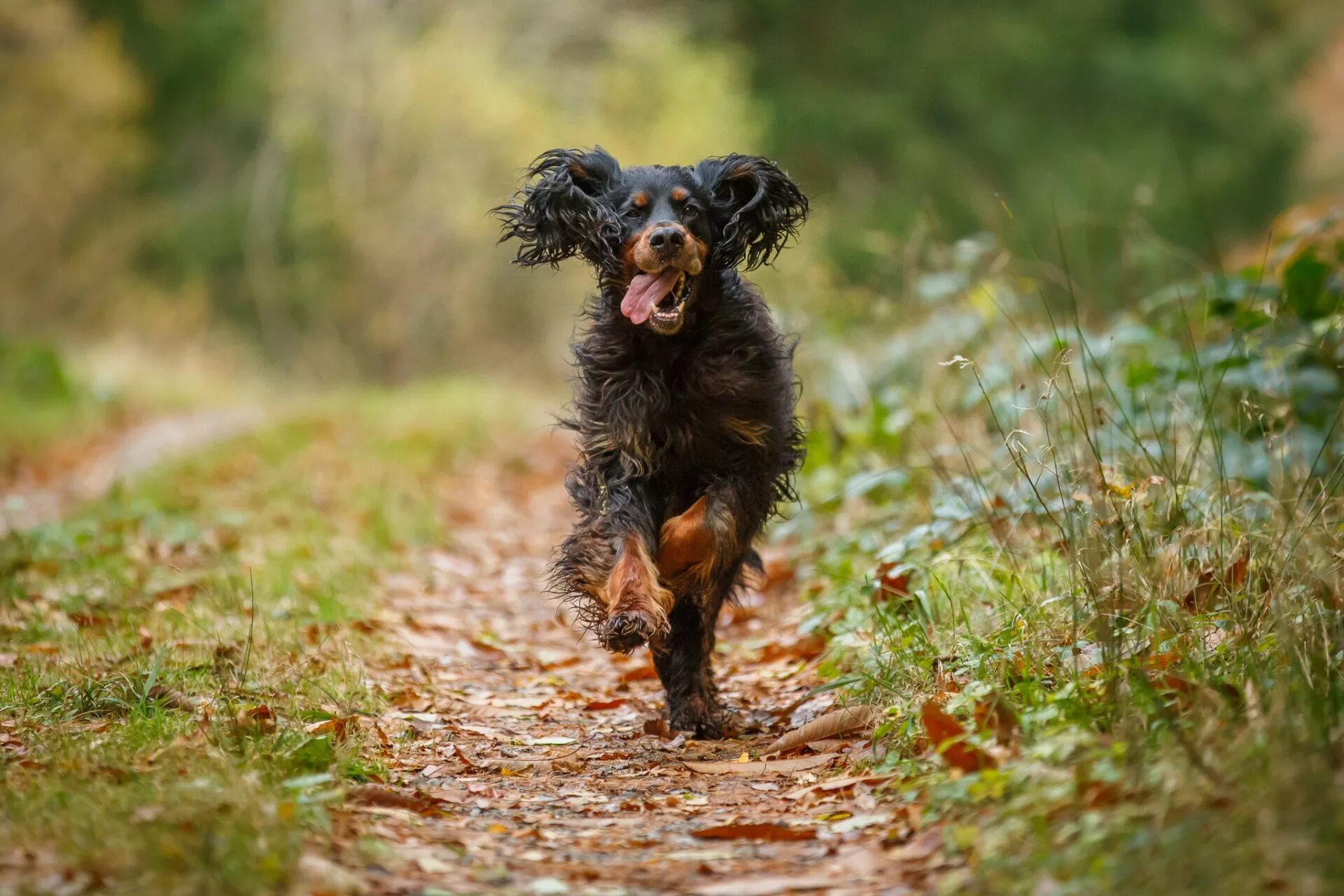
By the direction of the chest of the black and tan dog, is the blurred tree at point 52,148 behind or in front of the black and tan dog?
behind

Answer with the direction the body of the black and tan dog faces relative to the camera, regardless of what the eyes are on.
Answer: toward the camera

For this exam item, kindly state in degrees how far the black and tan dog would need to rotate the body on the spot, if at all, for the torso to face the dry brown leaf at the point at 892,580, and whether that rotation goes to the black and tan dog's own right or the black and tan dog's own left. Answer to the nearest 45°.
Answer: approximately 135° to the black and tan dog's own left

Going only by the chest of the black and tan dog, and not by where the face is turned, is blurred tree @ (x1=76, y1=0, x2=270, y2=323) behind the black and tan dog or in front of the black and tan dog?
behind

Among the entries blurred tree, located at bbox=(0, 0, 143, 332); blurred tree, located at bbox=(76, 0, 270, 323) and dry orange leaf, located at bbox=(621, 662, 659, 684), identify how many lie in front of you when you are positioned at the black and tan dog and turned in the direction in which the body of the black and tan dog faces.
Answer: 0

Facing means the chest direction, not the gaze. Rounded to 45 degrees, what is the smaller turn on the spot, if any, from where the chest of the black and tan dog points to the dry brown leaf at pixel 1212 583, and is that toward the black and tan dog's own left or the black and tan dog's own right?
approximately 90° to the black and tan dog's own left
